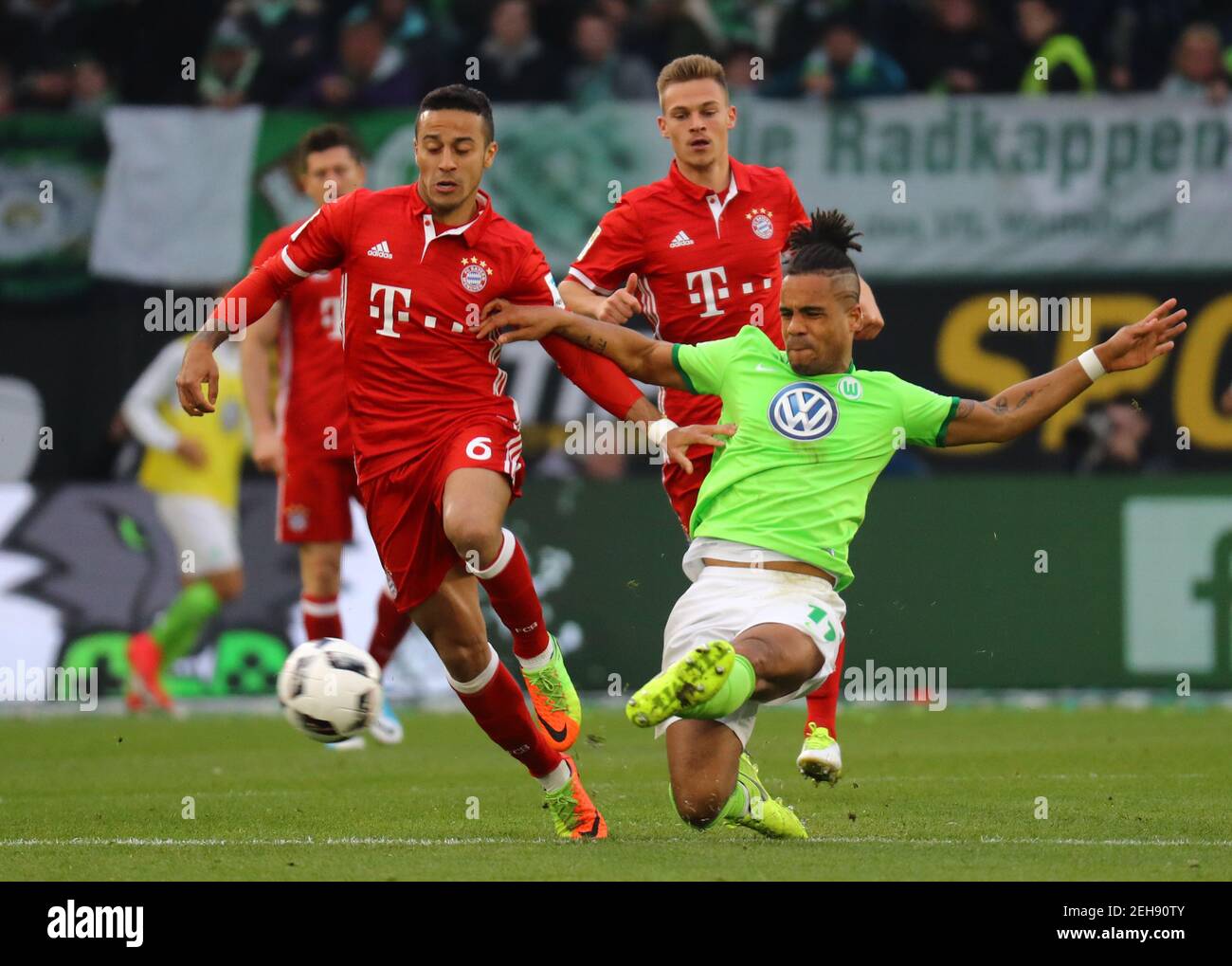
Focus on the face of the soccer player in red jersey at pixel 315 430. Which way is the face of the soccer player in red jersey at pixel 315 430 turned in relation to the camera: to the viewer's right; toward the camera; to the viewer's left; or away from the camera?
toward the camera

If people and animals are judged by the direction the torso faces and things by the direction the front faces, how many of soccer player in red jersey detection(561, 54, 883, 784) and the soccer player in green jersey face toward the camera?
2

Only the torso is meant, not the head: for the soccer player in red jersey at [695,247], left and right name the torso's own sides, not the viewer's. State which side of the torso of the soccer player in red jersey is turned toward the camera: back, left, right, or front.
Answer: front

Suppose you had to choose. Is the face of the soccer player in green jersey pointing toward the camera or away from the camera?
toward the camera

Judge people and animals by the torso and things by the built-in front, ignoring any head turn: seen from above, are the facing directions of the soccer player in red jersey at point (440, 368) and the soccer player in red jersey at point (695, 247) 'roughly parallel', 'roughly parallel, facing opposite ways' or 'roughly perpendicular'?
roughly parallel

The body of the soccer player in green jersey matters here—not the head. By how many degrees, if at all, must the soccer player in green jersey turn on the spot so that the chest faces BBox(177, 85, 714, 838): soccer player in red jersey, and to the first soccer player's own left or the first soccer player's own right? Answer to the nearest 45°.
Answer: approximately 135° to the first soccer player's own right

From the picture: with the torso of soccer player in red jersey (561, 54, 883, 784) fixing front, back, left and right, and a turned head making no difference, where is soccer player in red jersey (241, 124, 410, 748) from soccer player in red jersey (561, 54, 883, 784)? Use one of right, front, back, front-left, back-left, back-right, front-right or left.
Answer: back-right

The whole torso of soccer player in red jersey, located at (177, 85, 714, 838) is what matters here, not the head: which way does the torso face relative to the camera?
toward the camera

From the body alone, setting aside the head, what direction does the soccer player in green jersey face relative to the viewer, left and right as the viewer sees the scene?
facing the viewer

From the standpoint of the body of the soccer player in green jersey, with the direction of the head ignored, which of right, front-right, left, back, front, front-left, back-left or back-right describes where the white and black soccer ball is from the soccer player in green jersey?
right

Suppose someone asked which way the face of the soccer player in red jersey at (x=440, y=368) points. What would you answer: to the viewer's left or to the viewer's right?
to the viewer's left

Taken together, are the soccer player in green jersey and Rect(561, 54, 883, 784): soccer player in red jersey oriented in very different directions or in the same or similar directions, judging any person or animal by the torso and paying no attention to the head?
same or similar directions
